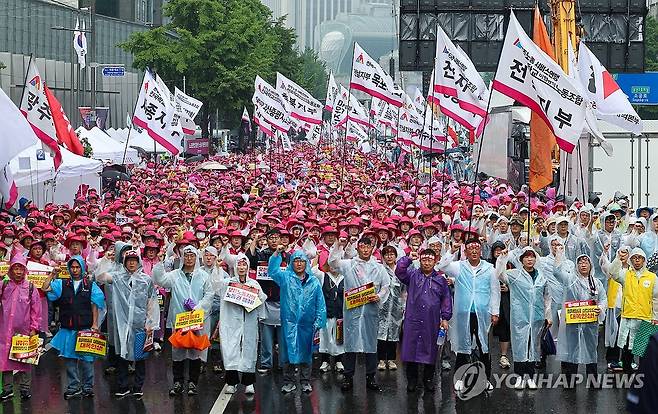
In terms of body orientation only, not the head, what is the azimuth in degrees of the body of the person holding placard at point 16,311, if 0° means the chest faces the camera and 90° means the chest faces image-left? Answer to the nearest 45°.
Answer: approximately 0°

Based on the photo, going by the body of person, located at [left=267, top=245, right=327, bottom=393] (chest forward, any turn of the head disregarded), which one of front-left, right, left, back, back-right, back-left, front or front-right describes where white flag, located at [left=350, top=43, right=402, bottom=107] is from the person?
back

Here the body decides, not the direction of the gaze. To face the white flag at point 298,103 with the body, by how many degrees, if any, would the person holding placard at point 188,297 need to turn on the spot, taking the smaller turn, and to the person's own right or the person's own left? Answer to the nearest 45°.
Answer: approximately 180°

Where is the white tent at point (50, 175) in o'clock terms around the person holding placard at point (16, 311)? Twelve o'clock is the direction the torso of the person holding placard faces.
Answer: The white tent is roughly at 6 o'clock from the person holding placard.

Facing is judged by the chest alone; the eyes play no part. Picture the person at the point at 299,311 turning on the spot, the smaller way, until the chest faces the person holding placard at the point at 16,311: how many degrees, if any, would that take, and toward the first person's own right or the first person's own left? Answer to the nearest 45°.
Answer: approximately 90° to the first person's own right

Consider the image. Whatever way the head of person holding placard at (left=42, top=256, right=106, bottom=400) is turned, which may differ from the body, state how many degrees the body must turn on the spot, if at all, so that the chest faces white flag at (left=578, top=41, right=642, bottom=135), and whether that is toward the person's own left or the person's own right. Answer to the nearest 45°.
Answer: approximately 135° to the person's own left

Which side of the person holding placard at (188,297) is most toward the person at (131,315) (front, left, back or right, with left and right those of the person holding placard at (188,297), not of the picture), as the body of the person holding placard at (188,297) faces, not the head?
right

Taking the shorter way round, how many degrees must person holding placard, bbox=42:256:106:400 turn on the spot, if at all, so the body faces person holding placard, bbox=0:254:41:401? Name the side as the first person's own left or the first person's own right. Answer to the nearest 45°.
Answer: approximately 90° to the first person's own right

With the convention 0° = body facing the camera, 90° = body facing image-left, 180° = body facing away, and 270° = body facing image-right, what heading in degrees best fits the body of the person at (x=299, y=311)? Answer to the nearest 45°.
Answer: approximately 0°

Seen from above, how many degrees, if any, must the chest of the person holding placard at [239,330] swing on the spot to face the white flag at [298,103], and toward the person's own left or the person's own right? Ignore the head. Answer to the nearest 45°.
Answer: approximately 180°
